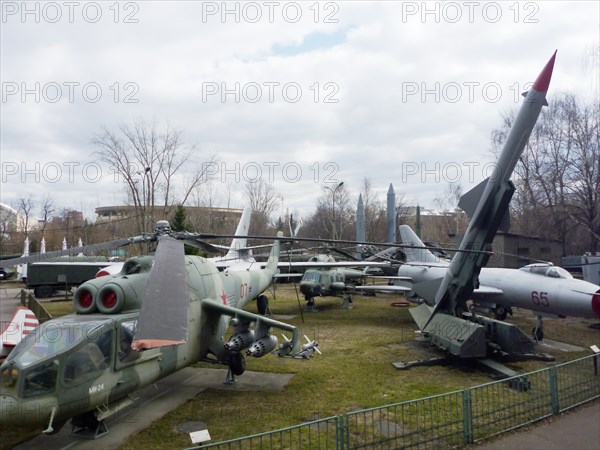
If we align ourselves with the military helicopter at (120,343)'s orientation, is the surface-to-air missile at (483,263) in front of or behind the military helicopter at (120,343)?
behind

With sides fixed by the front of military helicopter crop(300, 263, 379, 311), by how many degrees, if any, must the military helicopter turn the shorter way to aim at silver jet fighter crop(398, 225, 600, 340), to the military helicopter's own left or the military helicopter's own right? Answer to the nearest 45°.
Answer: approximately 90° to the military helicopter's own left

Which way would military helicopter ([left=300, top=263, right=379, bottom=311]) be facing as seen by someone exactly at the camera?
facing the viewer and to the left of the viewer

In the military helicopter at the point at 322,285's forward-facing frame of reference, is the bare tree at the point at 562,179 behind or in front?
behind

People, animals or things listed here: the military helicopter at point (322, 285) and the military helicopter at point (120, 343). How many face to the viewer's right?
0

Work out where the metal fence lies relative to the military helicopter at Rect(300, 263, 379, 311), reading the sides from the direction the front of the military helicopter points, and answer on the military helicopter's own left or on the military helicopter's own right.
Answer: on the military helicopter's own left

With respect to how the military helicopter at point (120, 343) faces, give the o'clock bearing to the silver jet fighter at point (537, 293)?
The silver jet fighter is roughly at 7 o'clock from the military helicopter.

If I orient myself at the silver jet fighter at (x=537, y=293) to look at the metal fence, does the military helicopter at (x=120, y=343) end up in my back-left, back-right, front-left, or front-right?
front-right

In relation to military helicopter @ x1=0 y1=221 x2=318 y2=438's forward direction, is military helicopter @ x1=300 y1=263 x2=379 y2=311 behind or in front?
behind

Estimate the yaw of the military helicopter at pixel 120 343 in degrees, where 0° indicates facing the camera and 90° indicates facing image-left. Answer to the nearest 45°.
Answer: approximately 45°

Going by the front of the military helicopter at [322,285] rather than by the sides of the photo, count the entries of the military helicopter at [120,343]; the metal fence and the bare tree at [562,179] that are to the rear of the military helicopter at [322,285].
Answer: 1

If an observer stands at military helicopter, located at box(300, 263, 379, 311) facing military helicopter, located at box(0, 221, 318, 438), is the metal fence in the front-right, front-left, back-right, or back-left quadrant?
front-left
